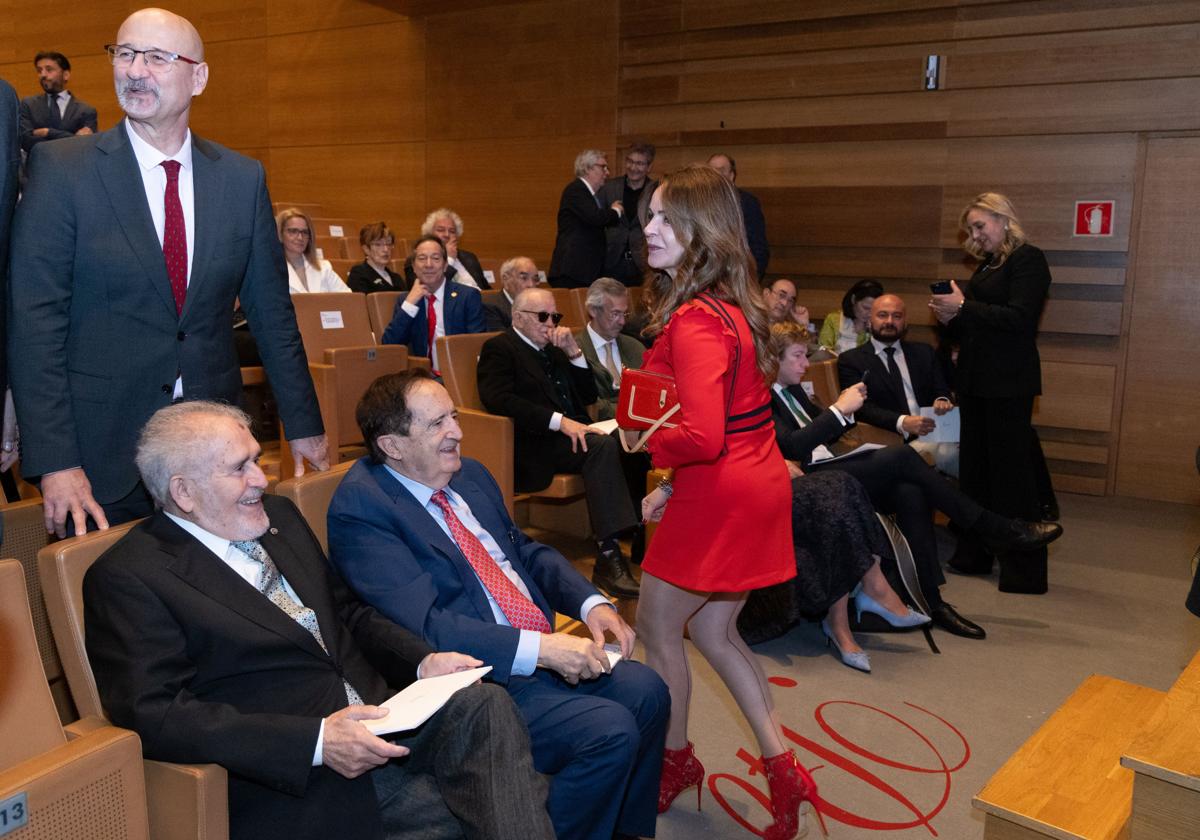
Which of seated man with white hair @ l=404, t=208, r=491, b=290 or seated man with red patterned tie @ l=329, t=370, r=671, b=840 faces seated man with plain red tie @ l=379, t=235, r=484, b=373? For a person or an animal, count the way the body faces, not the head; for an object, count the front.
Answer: the seated man with white hair

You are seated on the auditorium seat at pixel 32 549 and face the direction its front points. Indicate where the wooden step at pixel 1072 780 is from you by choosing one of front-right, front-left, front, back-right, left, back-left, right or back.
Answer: front

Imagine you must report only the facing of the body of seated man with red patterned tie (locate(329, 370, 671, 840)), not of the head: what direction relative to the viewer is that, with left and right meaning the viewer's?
facing the viewer and to the right of the viewer

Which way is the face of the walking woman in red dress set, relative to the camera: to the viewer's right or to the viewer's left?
to the viewer's left

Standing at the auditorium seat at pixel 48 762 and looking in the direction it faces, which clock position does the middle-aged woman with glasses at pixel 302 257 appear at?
The middle-aged woman with glasses is roughly at 8 o'clock from the auditorium seat.

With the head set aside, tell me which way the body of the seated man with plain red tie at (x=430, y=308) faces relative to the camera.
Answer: toward the camera

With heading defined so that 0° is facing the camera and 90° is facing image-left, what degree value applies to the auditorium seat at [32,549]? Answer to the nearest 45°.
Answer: approximately 315°

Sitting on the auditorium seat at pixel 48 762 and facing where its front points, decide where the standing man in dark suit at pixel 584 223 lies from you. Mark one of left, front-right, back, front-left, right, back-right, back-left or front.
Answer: left

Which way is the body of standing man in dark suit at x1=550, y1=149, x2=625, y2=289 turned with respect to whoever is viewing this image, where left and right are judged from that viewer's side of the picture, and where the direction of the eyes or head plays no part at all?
facing to the right of the viewer

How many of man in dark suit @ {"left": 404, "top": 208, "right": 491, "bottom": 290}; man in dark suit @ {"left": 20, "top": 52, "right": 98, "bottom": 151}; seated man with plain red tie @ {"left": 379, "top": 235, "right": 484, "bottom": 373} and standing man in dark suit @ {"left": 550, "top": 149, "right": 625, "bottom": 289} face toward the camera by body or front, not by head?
3

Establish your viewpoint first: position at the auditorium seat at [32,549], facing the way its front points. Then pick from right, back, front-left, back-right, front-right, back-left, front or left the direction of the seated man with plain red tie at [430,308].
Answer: left

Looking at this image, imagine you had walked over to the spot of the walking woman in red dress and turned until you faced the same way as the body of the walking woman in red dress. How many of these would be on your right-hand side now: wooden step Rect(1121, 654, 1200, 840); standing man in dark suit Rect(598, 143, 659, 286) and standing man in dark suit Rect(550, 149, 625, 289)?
2
